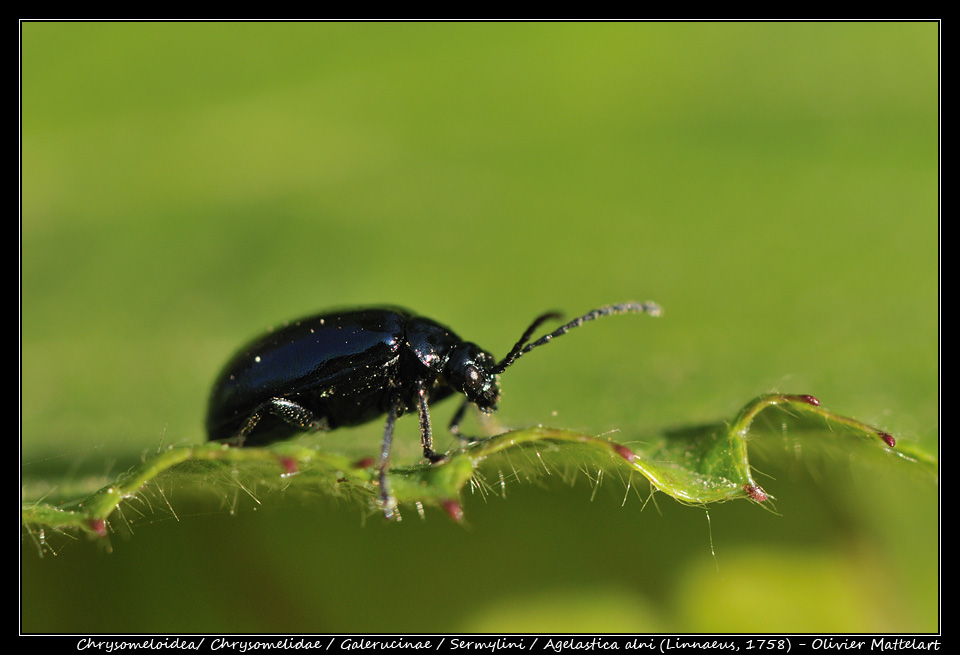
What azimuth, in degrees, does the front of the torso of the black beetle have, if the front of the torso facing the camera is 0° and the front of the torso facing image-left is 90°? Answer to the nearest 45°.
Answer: approximately 270°
